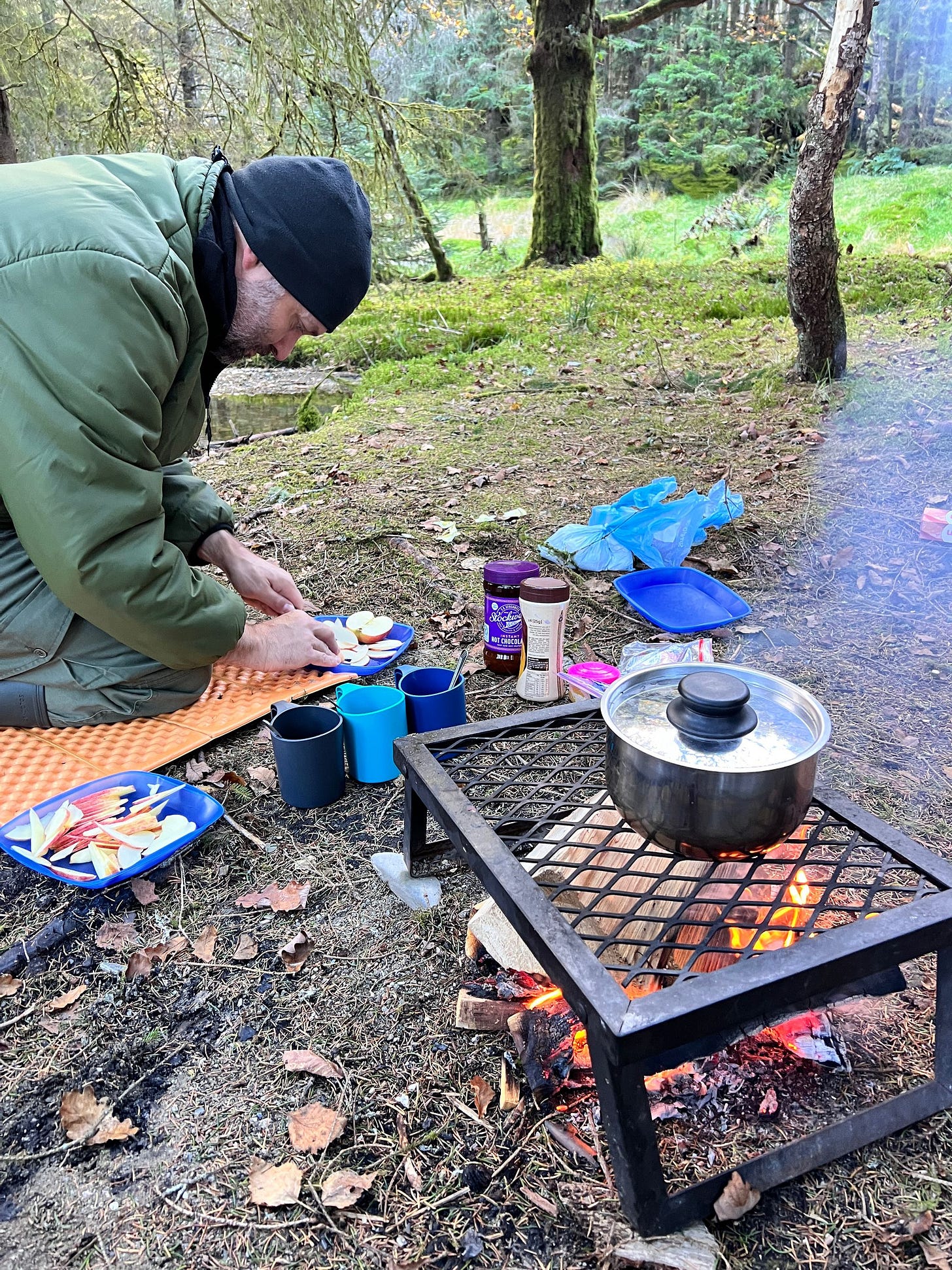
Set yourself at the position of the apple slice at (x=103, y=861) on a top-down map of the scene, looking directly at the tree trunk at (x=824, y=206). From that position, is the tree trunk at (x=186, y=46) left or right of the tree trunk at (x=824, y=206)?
left

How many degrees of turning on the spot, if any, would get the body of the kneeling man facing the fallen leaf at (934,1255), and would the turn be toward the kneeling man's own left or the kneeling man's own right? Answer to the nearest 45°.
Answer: approximately 45° to the kneeling man's own right

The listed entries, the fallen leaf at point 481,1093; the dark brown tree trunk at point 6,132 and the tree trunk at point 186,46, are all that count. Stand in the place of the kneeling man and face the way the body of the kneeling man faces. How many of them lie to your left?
2

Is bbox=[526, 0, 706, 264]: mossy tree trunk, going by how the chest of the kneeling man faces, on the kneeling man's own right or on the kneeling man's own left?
on the kneeling man's own left

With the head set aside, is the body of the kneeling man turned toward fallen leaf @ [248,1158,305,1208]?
no

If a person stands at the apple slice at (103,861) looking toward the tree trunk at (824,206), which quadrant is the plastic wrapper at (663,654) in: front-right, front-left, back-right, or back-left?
front-right

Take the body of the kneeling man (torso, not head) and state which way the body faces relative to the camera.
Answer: to the viewer's right

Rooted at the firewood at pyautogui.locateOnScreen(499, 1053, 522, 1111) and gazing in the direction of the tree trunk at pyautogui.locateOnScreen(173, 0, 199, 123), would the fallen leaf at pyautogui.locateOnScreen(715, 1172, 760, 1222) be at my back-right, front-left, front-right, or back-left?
back-right

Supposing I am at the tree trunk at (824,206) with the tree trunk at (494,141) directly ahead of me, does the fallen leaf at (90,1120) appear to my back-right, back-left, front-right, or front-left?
back-left

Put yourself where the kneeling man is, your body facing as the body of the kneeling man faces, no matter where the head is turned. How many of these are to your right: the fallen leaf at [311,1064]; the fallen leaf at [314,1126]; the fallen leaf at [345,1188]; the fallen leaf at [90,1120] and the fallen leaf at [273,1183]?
5

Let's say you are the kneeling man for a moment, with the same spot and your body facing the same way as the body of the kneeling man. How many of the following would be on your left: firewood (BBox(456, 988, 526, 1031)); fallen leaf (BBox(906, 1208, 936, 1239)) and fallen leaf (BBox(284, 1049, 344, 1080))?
0

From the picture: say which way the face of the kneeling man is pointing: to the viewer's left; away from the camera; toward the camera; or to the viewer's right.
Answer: to the viewer's right

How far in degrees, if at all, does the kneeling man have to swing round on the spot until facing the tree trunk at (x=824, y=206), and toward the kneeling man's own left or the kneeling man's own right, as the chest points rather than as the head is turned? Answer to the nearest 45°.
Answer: approximately 45° to the kneeling man's own left
